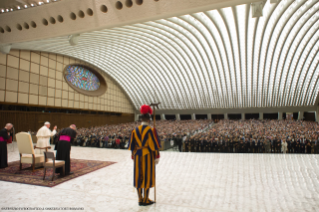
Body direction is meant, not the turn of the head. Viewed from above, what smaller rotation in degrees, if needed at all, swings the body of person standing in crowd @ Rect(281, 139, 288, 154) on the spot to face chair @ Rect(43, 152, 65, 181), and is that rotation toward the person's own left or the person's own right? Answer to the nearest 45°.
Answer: approximately 45° to the person's own right

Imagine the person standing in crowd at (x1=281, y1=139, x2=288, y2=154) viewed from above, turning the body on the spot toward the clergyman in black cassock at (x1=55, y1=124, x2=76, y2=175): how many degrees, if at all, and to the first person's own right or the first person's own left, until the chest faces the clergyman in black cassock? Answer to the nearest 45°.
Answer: approximately 45° to the first person's own right

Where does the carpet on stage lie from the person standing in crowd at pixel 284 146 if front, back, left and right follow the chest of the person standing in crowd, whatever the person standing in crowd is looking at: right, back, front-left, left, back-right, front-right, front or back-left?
front-right

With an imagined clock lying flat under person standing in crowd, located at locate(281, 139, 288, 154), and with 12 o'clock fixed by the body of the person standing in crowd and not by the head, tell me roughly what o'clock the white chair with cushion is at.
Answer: The white chair with cushion is roughly at 1 o'clock from the person standing in crowd.

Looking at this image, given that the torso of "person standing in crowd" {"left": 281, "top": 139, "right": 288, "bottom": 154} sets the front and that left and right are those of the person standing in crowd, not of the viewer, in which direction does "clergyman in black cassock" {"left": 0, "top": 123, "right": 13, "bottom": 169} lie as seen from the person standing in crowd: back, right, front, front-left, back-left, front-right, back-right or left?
front-right

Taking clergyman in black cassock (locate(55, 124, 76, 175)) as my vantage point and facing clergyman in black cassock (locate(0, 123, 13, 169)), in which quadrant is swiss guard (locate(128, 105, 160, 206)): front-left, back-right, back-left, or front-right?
back-left

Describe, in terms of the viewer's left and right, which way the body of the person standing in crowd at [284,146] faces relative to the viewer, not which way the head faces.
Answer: facing the viewer
